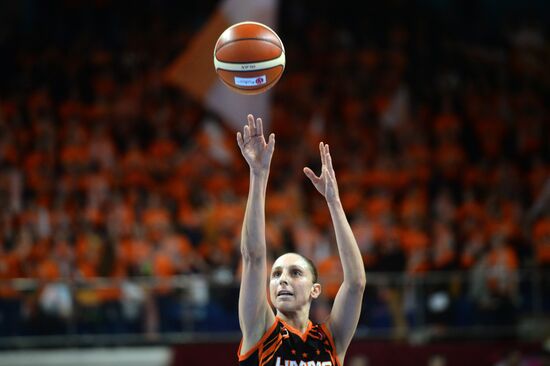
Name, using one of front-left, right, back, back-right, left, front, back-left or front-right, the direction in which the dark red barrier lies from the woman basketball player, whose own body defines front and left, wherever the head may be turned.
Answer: back

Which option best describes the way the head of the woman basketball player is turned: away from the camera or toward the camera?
toward the camera

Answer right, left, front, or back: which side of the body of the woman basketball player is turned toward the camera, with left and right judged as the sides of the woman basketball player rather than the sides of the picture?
front
